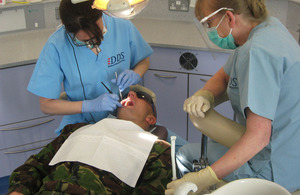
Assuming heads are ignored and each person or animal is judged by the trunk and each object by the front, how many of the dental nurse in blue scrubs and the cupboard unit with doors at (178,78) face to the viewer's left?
1

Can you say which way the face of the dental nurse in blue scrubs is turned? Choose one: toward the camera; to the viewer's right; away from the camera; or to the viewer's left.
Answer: to the viewer's left

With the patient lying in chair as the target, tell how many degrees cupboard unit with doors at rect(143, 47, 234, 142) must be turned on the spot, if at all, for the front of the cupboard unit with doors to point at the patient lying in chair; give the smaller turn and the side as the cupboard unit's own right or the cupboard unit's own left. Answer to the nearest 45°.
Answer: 0° — it already faces them

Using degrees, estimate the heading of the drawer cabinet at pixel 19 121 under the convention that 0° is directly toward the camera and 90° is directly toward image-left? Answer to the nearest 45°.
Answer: approximately 315°

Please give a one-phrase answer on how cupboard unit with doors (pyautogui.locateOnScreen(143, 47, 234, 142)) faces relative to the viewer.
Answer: facing the viewer

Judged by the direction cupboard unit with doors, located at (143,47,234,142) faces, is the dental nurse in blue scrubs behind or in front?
in front

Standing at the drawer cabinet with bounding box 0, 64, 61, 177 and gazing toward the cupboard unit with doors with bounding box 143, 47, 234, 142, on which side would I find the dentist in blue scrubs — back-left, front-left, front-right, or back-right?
front-right

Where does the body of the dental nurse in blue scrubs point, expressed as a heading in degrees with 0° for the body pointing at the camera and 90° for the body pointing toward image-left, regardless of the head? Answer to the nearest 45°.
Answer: approximately 90°

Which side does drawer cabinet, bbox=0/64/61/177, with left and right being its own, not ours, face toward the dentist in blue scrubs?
front
